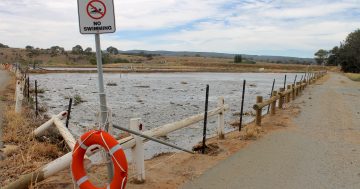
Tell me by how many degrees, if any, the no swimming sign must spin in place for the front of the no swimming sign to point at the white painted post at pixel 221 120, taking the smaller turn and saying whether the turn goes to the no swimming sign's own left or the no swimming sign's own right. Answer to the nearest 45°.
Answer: approximately 135° to the no swimming sign's own left

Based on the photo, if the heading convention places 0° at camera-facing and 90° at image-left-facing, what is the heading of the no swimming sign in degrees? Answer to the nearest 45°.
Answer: approximately 0°
